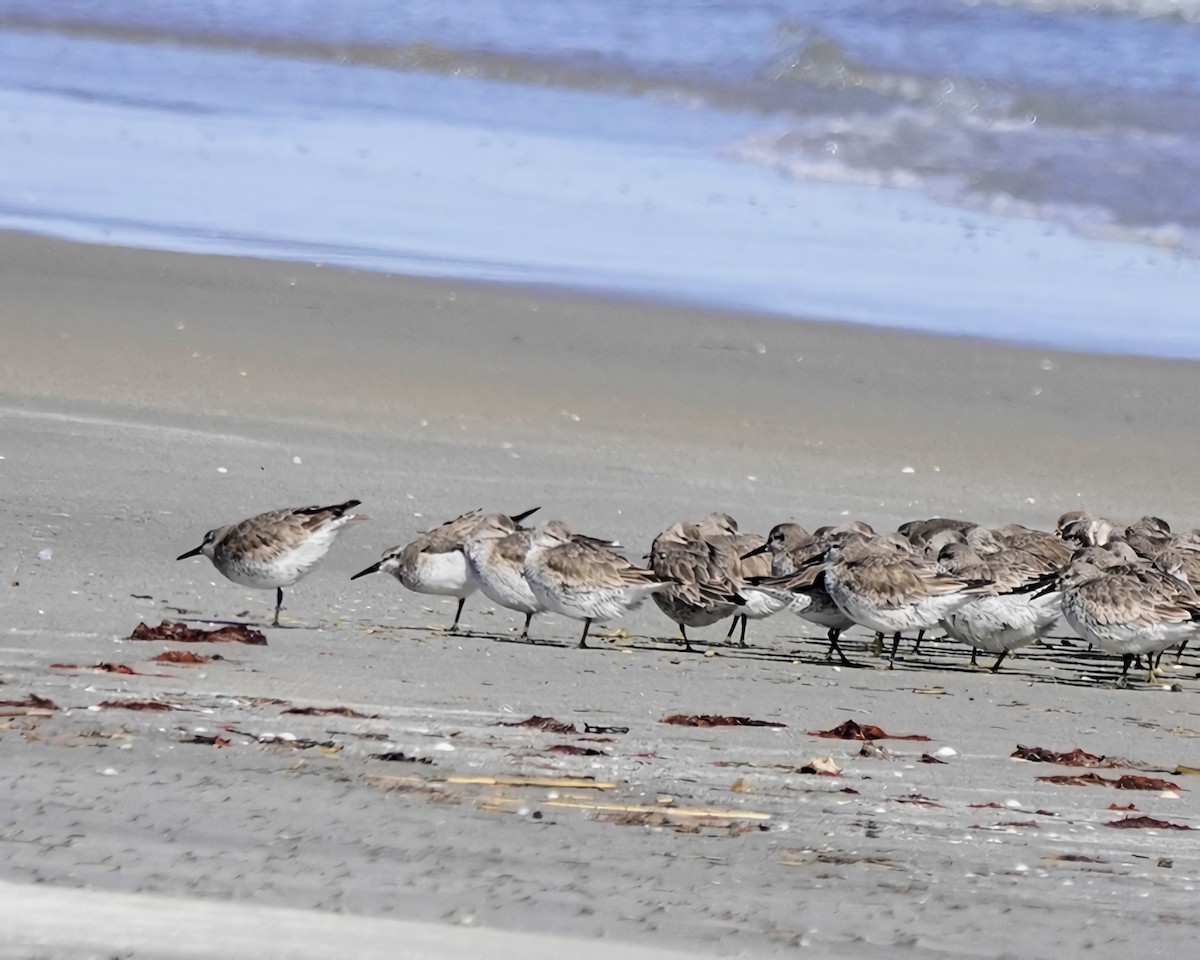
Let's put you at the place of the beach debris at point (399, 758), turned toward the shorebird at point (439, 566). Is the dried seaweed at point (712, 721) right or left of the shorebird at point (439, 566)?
right

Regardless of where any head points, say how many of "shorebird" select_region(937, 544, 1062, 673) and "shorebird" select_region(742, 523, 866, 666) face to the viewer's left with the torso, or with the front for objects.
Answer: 2

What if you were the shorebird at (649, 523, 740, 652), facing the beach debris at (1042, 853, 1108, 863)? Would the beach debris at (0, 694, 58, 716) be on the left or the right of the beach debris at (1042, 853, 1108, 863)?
right

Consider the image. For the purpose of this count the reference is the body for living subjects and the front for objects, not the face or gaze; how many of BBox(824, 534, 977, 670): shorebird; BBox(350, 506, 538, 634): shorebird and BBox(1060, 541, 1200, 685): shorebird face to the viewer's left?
3

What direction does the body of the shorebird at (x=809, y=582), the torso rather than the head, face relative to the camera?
to the viewer's left

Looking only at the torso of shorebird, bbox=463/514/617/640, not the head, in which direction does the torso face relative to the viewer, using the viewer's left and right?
facing to the left of the viewer

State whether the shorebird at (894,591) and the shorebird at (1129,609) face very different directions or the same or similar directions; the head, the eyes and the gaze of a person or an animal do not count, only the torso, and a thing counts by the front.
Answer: same or similar directions

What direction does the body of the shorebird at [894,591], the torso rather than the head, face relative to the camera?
to the viewer's left

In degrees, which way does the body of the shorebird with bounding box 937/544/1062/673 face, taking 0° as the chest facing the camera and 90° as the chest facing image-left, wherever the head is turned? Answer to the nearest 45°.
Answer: approximately 90°

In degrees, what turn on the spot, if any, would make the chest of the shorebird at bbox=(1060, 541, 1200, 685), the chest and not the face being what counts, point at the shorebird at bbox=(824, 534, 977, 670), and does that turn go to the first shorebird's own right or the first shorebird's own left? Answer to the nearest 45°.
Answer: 0° — it already faces it

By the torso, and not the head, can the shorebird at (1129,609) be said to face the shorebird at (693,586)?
yes

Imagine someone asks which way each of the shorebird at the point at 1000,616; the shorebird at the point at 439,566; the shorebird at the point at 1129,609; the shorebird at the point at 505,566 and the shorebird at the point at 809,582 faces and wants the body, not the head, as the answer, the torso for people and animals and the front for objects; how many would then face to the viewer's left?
5

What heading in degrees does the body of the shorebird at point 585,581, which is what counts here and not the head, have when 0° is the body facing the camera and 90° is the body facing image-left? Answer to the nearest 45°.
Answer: approximately 90°

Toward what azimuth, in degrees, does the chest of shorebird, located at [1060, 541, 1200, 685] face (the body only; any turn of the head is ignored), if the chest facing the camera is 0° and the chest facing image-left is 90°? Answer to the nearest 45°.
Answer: approximately 90°
